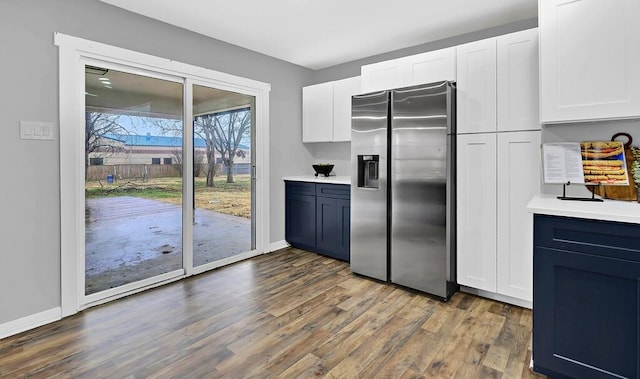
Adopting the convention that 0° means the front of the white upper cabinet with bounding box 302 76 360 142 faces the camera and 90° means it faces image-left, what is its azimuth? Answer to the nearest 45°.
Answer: approximately 45°

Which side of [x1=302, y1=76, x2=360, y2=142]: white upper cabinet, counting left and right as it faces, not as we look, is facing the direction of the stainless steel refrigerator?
left

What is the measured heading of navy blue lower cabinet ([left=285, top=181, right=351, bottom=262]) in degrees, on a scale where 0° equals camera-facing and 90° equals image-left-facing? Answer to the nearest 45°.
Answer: approximately 45°

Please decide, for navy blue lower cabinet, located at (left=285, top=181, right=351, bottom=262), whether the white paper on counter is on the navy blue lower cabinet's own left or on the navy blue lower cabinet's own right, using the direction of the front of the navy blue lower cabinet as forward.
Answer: on the navy blue lower cabinet's own left

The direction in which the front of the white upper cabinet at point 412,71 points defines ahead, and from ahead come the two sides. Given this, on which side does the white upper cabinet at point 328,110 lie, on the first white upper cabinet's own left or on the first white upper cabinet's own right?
on the first white upper cabinet's own right

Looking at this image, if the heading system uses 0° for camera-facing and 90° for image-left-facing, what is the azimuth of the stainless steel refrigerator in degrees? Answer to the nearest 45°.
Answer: approximately 45°

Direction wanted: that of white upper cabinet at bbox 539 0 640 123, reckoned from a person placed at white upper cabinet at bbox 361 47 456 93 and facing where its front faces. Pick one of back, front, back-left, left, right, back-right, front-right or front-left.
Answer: left
